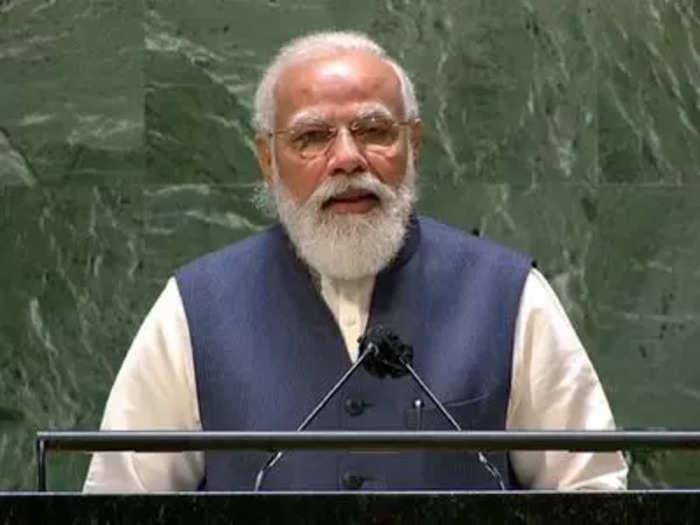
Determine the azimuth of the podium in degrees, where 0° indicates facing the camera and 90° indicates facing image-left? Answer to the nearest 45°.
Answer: approximately 0°

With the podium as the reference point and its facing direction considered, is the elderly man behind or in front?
behind

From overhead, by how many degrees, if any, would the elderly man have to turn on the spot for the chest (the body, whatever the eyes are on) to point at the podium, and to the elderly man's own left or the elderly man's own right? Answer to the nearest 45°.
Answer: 0° — they already face it

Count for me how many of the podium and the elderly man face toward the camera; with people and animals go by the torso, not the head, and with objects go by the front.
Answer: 2
